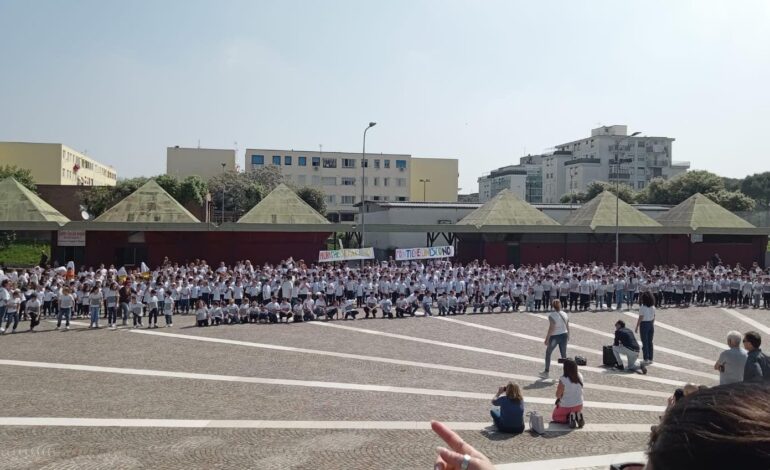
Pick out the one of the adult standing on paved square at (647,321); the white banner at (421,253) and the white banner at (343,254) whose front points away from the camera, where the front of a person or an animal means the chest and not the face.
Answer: the adult standing on paved square

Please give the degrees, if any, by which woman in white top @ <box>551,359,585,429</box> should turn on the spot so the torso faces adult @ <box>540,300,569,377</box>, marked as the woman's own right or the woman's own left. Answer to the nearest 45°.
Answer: approximately 45° to the woman's own right

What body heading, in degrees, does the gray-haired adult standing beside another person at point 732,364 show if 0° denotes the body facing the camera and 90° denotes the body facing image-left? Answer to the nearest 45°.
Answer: approximately 135°

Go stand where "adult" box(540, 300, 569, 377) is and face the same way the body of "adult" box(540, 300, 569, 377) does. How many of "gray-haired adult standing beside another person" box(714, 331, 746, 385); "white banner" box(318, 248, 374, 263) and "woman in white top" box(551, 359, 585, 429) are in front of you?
1

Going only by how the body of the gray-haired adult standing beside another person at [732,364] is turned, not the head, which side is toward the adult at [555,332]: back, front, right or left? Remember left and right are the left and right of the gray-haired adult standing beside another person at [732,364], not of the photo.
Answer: front

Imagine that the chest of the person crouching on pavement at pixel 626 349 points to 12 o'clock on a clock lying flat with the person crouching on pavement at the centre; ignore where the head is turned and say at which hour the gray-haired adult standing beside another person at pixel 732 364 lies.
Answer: The gray-haired adult standing beside another person is roughly at 7 o'clock from the person crouching on pavement.

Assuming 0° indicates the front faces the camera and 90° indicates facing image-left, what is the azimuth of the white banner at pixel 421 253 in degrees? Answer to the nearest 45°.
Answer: approximately 0°

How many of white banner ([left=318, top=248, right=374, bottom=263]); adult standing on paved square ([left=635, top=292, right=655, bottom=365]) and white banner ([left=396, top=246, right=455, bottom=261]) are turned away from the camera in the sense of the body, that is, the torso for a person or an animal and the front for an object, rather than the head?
1

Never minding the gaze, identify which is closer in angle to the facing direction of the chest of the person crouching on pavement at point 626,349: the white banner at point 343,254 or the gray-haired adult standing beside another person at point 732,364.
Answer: the white banner

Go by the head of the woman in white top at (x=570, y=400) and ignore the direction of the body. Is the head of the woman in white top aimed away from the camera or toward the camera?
away from the camera

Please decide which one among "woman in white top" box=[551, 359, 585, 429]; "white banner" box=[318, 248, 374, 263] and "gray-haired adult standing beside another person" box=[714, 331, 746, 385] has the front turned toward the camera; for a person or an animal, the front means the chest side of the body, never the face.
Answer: the white banner

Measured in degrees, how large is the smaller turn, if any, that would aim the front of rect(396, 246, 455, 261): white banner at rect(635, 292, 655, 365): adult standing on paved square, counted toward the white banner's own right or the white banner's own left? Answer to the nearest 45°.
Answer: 0° — it already faces them

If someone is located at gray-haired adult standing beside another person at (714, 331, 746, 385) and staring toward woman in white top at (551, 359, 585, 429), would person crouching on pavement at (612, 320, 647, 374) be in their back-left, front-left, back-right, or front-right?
front-right

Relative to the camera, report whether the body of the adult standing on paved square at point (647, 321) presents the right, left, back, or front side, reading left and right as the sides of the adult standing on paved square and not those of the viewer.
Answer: back

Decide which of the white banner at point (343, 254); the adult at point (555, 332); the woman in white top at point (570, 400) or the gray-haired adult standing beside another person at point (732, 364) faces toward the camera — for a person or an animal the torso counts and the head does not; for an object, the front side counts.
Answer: the white banner

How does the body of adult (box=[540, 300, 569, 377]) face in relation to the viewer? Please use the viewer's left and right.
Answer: facing away from the viewer and to the left of the viewer

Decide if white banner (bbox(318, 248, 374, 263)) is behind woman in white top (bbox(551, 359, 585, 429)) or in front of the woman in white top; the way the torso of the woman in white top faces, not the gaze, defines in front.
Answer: in front

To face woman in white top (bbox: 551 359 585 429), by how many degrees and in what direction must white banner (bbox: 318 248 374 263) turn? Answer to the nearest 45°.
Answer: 0° — it already faces them

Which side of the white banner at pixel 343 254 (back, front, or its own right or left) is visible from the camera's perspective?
front
